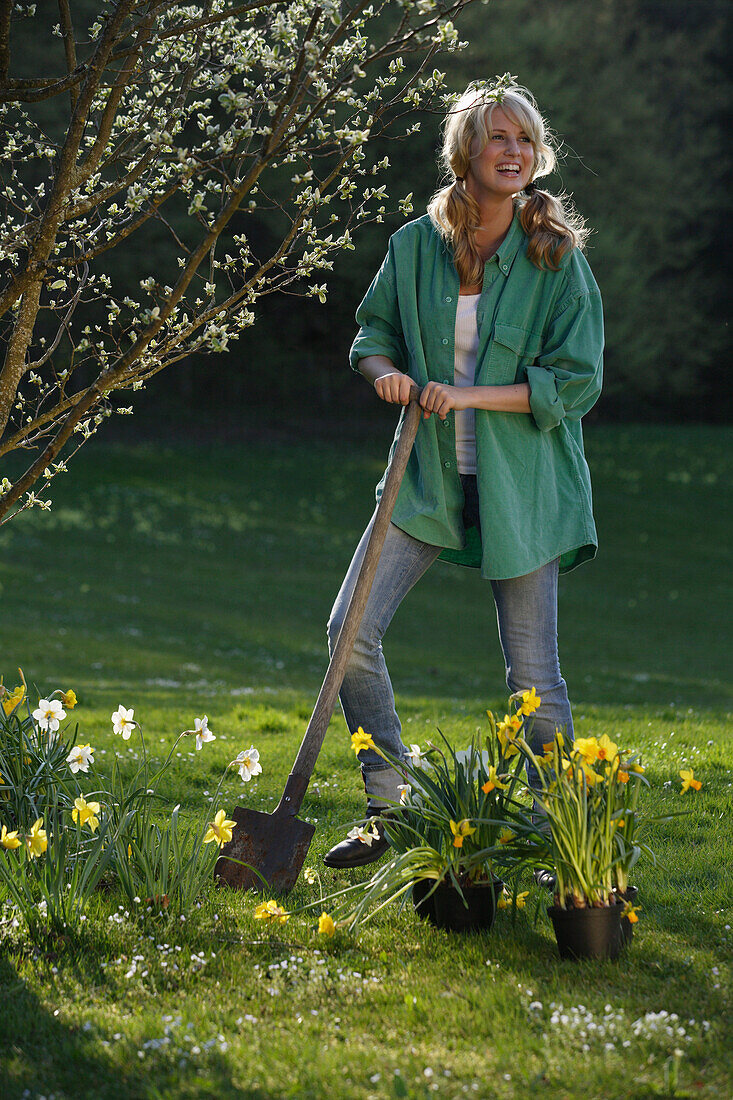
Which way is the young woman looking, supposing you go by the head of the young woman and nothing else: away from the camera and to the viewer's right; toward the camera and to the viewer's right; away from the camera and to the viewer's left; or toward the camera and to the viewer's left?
toward the camera and to the viewer's right

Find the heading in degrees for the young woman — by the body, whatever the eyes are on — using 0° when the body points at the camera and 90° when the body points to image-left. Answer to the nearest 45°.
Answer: approximately 45°
